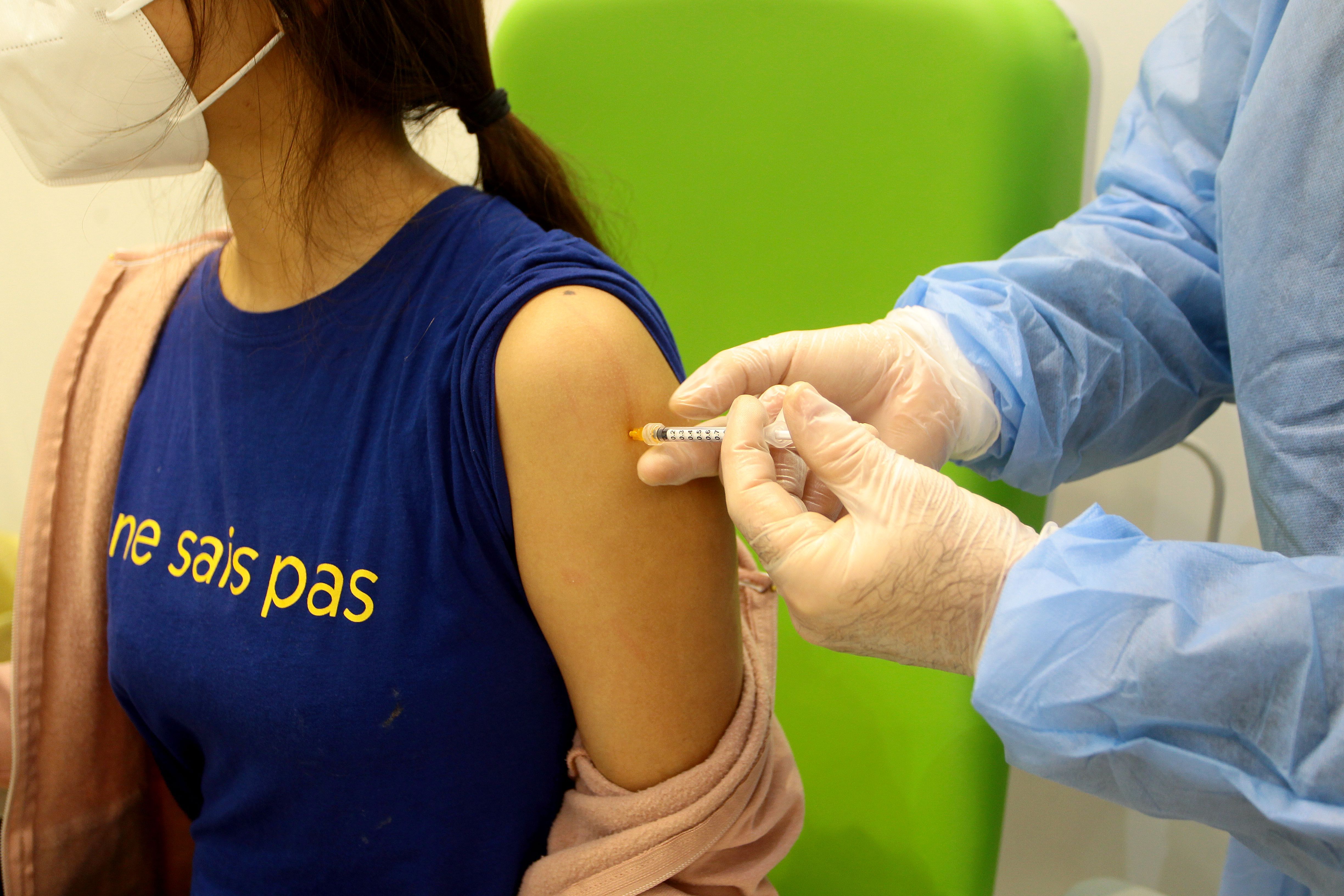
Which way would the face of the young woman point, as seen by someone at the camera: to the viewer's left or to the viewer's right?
to the viewer's left
